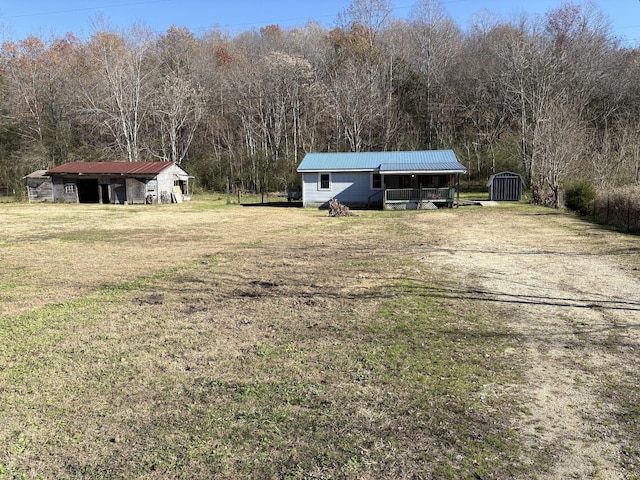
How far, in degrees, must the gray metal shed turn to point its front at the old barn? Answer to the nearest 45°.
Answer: approximately 90° to its right

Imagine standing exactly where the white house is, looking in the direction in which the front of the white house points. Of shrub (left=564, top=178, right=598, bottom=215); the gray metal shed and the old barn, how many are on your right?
1

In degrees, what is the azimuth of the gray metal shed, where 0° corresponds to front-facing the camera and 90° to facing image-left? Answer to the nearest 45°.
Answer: approximately 0°

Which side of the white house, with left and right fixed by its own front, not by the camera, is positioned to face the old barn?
right

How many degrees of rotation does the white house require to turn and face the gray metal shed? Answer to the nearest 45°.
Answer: approximately 90° to its left

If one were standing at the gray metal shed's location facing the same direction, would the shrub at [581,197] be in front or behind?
in front

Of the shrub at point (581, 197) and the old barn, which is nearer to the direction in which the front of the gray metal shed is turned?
the shrub

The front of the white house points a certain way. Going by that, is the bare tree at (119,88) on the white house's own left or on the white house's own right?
on the white house's own right

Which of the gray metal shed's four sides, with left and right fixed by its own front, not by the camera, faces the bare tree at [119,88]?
right

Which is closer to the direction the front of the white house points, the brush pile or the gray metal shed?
the brush pile

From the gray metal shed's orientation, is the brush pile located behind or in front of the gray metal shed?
in front

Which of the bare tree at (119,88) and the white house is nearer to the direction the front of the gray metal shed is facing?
the white house

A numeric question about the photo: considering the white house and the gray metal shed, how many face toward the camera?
2

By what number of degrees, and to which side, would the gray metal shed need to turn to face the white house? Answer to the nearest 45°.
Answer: approximately 45° to its right
